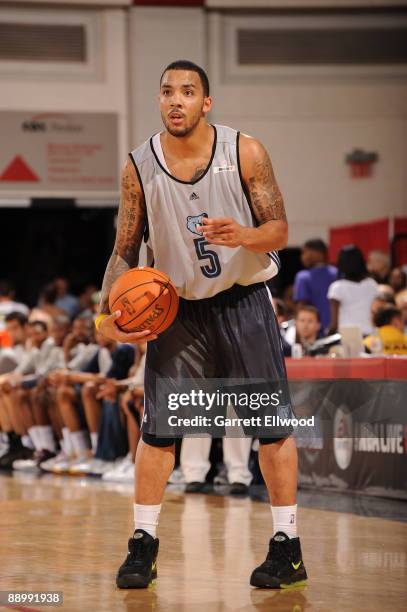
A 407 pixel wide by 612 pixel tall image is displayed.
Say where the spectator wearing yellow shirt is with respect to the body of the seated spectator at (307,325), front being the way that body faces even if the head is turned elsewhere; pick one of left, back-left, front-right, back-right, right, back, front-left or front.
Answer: front-left

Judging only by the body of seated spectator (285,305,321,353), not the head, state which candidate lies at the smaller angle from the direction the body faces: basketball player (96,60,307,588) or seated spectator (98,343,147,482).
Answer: the basketball player

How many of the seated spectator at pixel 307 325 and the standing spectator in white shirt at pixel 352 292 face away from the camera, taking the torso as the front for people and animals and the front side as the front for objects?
1

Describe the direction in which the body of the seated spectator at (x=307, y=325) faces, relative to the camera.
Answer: toward the camera

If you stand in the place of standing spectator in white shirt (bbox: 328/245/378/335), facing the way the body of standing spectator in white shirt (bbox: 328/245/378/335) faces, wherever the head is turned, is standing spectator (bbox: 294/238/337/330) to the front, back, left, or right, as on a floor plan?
left

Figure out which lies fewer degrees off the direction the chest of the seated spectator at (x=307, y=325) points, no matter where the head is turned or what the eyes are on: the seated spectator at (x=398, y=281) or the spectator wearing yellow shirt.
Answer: the spectator wearing yellow shirt

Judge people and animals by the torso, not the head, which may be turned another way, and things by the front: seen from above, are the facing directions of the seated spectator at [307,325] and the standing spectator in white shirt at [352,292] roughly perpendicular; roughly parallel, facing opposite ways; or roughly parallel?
roughly parallel, facing opposite ways

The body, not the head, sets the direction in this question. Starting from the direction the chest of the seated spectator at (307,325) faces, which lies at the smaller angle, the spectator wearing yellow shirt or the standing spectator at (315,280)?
the spectator wearing yellow shirt

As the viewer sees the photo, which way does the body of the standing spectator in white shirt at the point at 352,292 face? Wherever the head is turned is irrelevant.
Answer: away from the camera

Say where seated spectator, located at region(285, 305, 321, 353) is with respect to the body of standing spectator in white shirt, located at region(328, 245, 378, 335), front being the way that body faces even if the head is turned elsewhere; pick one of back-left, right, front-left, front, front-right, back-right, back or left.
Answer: back-left

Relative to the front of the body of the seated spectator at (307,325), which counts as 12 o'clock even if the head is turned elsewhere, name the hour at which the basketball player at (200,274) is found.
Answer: The basketball player is roughly at 12 o'clock from the seated spectator.

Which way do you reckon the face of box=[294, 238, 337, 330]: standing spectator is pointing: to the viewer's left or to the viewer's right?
to the viewer's left

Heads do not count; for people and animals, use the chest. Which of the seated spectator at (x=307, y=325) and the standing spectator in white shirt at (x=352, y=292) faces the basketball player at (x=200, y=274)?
the seated spectator at (x=307, y=325)

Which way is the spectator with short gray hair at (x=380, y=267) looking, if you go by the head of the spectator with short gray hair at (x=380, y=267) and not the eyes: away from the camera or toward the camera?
toward the camera
